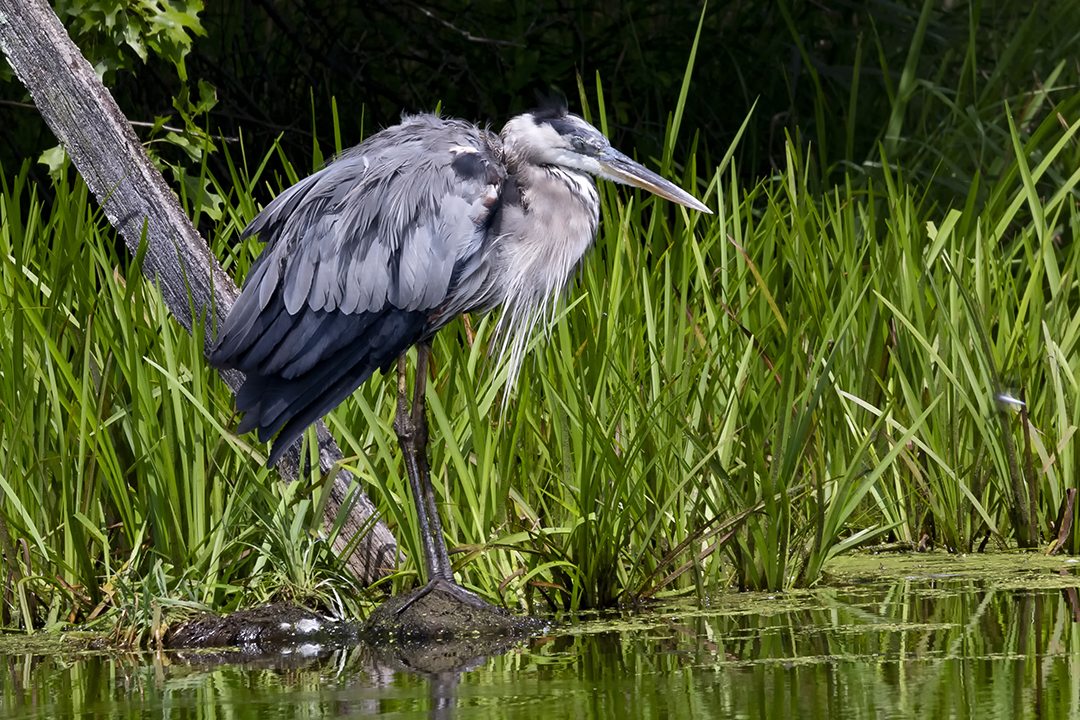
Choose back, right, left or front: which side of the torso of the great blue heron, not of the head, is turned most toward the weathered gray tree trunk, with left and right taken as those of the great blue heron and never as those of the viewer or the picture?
back

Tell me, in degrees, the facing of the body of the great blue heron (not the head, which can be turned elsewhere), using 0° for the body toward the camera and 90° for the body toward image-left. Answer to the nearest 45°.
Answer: approximately 270°
